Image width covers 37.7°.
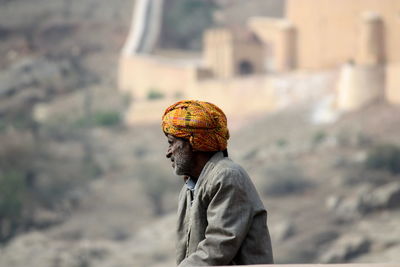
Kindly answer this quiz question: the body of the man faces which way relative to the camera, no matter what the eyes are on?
to the viewer's left

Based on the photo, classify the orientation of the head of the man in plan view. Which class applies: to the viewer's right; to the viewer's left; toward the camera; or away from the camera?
to the viewer's left

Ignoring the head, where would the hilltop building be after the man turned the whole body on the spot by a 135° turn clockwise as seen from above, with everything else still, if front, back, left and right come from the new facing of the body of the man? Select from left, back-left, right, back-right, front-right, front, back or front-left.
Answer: front-left

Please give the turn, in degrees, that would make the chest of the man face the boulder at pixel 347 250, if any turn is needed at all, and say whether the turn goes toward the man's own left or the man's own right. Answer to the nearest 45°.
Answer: approximately 90° to the man's own right
